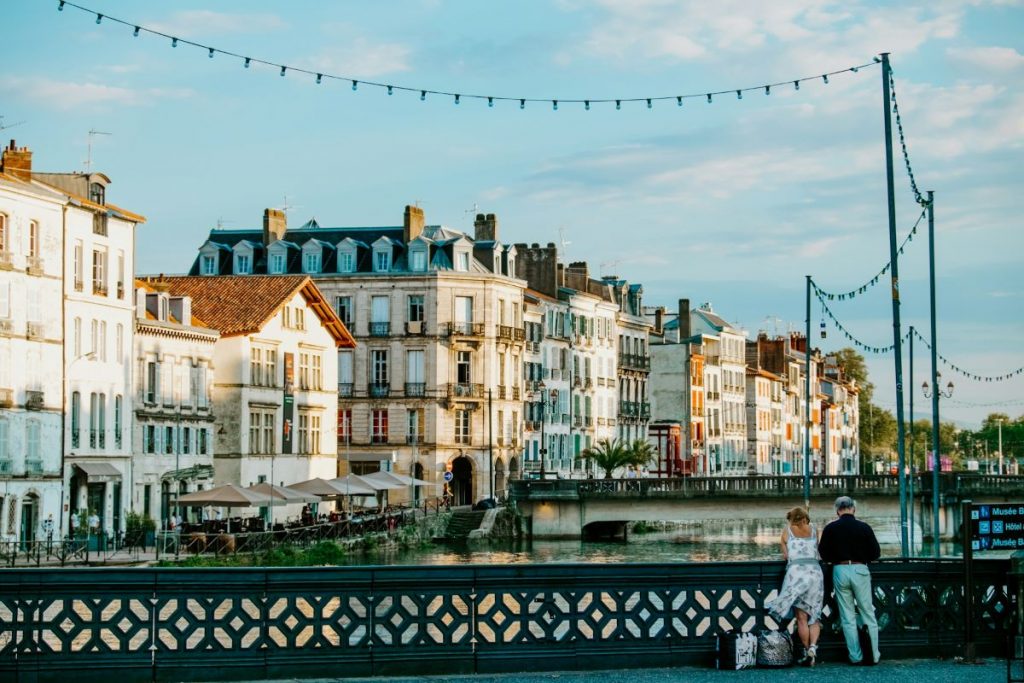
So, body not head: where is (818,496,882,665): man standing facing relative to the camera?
away from the camera

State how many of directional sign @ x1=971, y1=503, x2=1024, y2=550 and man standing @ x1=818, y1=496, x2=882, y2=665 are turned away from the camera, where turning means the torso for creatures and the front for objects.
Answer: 1

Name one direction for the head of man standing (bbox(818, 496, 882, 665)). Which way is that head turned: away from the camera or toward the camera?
away from the camera

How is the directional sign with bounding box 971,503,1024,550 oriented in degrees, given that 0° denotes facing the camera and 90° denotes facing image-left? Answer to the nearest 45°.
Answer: approximately 0°

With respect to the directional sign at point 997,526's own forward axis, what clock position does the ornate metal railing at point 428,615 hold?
The ornate metal railing is roughly at 2 o'clock from the directional sign.

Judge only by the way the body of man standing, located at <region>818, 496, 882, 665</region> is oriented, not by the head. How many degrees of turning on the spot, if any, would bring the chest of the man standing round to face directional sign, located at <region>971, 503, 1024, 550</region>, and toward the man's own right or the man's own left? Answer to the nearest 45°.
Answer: approximately 90° to the man's own right

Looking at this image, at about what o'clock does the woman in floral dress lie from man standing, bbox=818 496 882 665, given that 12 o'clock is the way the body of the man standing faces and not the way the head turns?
The woman in floral dress is roughly at 8 o'clock from the man standing.

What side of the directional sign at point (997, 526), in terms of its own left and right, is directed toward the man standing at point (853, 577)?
right

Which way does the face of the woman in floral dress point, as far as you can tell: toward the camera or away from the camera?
away from the camera

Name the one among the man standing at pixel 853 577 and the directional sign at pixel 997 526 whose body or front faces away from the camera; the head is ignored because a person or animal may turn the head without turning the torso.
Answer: the man standing

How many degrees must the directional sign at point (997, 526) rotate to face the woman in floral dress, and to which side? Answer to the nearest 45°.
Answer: approximately 45° to its right

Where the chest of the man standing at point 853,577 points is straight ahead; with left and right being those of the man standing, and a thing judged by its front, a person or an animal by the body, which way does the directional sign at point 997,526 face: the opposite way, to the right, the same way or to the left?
the opposite way
